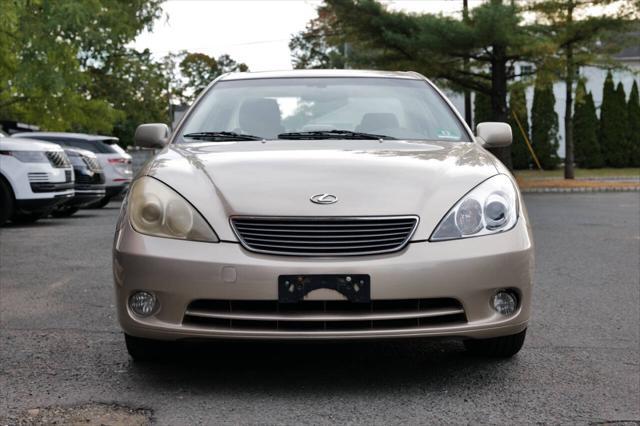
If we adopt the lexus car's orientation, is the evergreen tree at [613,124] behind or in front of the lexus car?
behind

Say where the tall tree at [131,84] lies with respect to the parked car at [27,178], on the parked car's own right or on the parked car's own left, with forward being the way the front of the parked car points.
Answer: on the parked car's own left

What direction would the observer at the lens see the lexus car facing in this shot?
facing the viewer

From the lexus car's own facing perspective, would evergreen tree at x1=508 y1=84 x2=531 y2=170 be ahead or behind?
behind

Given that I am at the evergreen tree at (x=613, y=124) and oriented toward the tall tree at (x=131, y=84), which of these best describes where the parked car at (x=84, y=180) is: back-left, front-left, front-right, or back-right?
front-left

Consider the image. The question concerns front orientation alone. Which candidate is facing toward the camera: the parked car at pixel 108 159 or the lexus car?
the lexus car

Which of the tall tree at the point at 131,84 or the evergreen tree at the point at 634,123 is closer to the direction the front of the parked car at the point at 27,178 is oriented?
the evergreen tree

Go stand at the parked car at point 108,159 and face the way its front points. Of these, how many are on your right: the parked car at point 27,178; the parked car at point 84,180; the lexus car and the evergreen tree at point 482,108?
1

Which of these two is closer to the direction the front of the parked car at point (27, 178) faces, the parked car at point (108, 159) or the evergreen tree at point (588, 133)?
the evergreen tree
